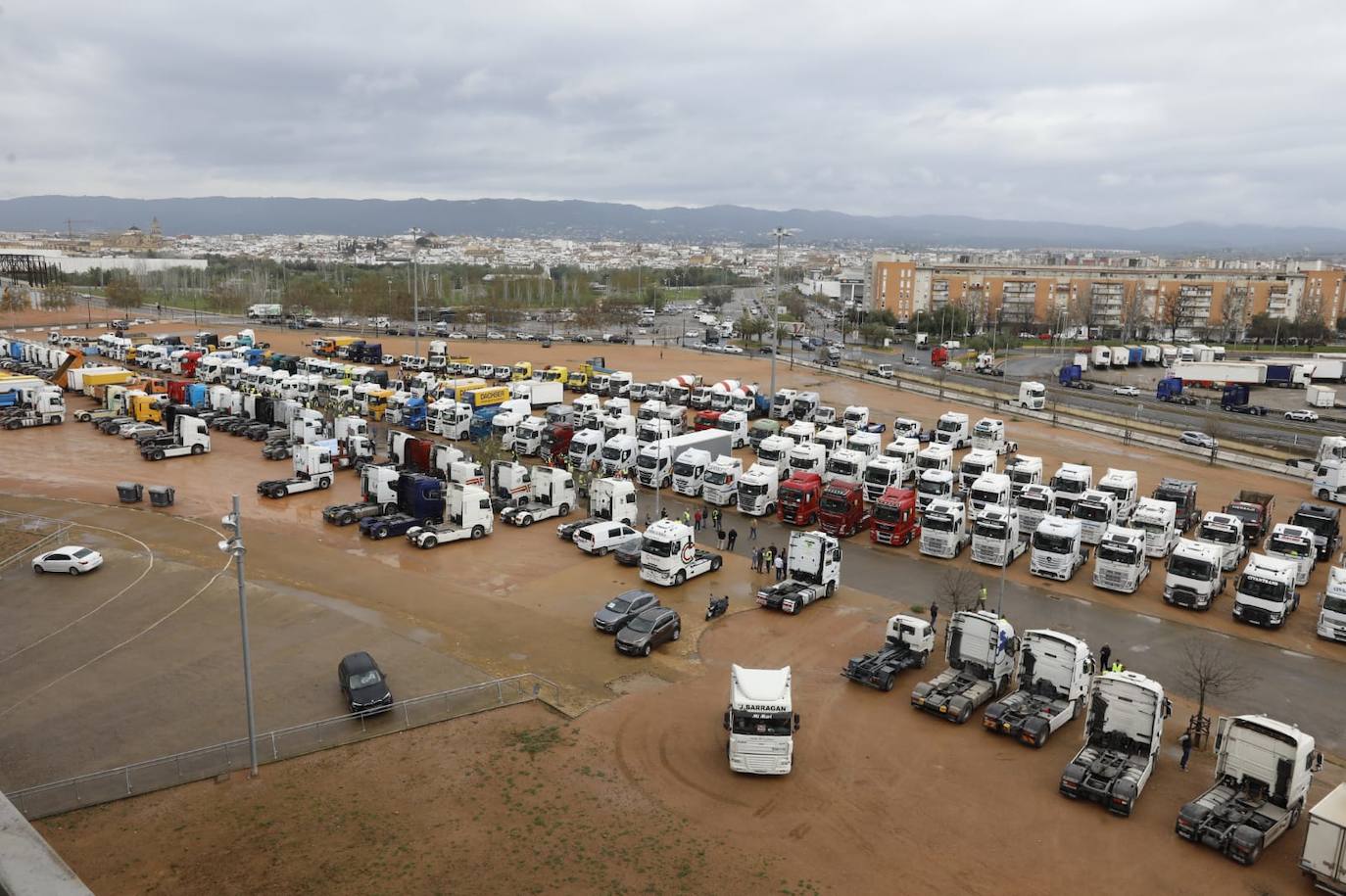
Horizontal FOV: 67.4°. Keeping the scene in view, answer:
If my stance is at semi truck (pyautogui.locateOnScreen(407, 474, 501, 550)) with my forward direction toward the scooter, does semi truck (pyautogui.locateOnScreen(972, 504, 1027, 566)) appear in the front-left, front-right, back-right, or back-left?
front-left

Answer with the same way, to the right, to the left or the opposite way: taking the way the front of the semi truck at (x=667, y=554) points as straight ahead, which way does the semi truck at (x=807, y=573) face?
the opposite way

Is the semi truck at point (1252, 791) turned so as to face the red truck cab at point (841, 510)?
no

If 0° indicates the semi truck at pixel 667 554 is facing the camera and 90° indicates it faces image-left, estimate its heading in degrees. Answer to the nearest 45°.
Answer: approximately 45°

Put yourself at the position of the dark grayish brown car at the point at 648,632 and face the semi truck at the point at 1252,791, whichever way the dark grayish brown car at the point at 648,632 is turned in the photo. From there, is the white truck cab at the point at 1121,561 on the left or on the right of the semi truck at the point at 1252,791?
left

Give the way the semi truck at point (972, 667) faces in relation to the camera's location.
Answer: facing away from the viewer and to the right of the viewer

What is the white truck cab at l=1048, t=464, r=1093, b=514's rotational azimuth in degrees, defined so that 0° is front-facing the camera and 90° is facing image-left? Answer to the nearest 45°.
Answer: approximately 45°

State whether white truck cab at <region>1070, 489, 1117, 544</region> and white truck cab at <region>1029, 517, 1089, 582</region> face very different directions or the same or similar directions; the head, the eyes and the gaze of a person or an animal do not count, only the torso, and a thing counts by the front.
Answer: same or similar directions

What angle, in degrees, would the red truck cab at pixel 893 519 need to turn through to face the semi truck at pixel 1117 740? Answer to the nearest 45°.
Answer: approximately 45° to its left

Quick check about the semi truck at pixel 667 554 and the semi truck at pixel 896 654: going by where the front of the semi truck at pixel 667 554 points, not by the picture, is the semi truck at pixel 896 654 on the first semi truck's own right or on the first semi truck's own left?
on the first semi truck's own left

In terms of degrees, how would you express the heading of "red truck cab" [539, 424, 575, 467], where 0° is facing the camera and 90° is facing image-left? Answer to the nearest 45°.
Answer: approximately 45°

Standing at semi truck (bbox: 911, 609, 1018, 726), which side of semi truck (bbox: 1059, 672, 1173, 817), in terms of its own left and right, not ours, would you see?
left

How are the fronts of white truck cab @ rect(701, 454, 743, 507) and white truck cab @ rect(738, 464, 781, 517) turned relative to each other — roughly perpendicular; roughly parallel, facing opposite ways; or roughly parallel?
roughly parallel

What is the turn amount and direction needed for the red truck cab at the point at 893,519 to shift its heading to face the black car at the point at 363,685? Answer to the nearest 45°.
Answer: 0° — it already faces it

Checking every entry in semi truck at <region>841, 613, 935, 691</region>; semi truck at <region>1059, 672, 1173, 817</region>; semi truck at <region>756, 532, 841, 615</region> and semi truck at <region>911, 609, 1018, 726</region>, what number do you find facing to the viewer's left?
0

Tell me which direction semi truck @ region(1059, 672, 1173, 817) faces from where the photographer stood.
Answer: facing away from the viewer and to the right of the viewer

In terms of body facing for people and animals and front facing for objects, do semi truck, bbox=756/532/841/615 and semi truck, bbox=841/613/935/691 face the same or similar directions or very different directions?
same or similar directions
